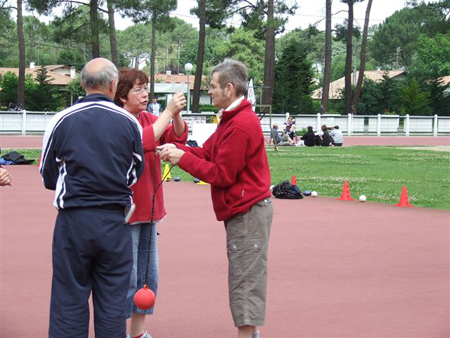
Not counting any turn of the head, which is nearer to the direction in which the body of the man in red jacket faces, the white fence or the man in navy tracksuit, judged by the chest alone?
the man in navy tracksuit

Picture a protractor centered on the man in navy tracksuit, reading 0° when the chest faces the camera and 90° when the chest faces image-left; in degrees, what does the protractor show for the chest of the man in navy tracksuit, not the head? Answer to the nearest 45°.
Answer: approximately 180°

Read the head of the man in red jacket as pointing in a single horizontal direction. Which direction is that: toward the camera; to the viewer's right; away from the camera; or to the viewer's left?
to the viewer's left

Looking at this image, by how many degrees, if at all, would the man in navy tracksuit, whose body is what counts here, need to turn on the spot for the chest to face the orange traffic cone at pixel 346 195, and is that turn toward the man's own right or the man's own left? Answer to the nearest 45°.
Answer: approximately 45° to the man's own right

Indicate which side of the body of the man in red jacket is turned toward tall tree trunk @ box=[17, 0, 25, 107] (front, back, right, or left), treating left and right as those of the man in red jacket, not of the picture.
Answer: right

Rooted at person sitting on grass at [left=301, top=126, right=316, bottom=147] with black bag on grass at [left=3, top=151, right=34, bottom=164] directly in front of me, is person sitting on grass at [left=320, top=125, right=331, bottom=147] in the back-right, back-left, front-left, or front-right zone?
back-left

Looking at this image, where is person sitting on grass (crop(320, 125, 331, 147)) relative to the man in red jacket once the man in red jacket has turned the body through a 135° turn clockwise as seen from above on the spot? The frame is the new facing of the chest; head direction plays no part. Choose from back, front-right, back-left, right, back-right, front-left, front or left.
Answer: front-left

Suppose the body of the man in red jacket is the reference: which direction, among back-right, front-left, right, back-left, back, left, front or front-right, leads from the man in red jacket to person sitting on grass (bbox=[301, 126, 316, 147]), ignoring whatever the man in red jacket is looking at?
right

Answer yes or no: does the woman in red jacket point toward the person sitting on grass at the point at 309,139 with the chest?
no

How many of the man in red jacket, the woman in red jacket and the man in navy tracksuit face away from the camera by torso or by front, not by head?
1

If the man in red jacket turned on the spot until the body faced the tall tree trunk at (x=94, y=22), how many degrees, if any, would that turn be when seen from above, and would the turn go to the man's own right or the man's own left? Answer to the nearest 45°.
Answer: approximately 90° to the man's own right

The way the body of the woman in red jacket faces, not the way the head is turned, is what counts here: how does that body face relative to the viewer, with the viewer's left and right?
facing the viewer and to the right of the viewer

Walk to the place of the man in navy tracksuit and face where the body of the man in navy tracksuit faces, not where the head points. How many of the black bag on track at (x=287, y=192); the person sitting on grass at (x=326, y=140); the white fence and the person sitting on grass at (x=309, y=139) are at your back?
0

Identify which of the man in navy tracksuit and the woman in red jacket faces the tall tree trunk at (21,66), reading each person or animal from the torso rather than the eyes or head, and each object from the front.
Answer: the man in navy tracksuit

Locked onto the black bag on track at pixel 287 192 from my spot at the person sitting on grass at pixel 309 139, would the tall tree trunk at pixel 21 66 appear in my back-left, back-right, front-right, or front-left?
back-right

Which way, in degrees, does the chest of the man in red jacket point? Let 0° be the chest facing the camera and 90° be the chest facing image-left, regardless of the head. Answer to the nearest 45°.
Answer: approximately 90°

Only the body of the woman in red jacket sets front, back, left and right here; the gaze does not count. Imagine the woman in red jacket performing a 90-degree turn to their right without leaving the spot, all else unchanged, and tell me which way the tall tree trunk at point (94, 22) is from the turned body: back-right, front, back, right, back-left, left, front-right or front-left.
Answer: back-right

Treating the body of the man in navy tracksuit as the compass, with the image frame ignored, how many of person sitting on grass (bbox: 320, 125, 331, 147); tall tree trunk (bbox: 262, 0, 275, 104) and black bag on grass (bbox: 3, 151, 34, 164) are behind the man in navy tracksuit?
0
